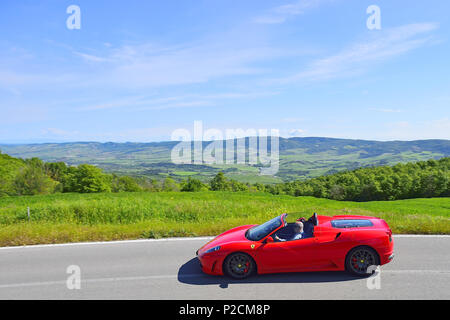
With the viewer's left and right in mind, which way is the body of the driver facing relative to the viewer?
facing to the left of the viewer

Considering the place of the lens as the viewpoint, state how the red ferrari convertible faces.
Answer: facing to the left of the viewer
